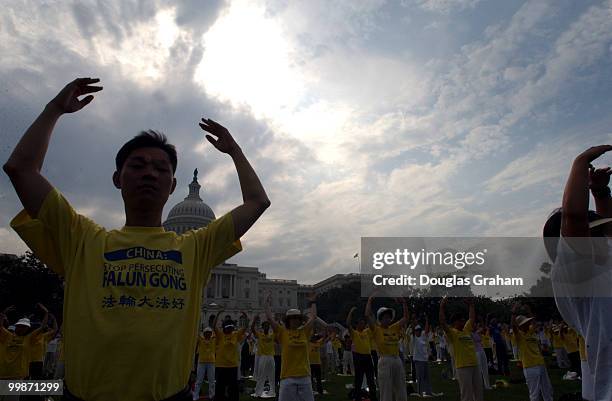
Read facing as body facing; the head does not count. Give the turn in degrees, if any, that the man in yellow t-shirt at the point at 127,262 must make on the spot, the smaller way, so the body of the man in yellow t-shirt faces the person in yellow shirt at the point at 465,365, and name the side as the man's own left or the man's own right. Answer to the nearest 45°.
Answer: approximately 135° to the man's own left

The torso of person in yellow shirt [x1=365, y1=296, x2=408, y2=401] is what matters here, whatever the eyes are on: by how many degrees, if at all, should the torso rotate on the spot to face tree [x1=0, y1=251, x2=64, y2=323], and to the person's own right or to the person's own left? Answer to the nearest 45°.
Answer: approximately 135° to the person's own right

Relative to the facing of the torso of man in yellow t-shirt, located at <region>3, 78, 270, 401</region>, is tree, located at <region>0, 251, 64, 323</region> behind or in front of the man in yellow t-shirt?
behind

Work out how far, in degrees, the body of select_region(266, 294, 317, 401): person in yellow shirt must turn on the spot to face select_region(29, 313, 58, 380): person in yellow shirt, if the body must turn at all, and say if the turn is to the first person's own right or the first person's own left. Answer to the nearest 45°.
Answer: approximately 135° to the first person's own right

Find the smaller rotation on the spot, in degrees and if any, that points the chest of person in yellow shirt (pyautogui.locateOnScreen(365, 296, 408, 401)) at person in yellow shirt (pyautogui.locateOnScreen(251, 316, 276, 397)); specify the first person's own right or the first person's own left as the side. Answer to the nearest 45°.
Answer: approximately 135° to the first person's own right

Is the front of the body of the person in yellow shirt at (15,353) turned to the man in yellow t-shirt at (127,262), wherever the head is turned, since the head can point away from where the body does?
yes
